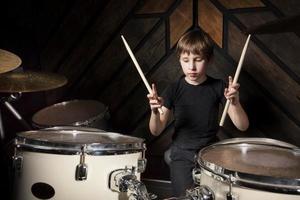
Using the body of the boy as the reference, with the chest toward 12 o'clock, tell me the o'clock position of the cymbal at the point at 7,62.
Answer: The cymbal is roughly at 2 o'clock from the boy.

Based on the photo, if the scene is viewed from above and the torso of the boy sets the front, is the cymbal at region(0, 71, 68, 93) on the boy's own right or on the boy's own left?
on the boy's own right

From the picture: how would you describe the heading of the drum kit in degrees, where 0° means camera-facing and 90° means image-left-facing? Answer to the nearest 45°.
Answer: approximately 0°

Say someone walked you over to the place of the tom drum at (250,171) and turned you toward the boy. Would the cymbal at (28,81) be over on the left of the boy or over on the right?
left

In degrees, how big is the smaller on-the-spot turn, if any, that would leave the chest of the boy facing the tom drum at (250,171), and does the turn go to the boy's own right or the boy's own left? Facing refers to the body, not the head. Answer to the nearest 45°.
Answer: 0° — they already face it

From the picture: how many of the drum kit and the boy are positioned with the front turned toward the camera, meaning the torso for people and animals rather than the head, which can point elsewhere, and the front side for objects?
2

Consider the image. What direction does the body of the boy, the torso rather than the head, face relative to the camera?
toward the camera
